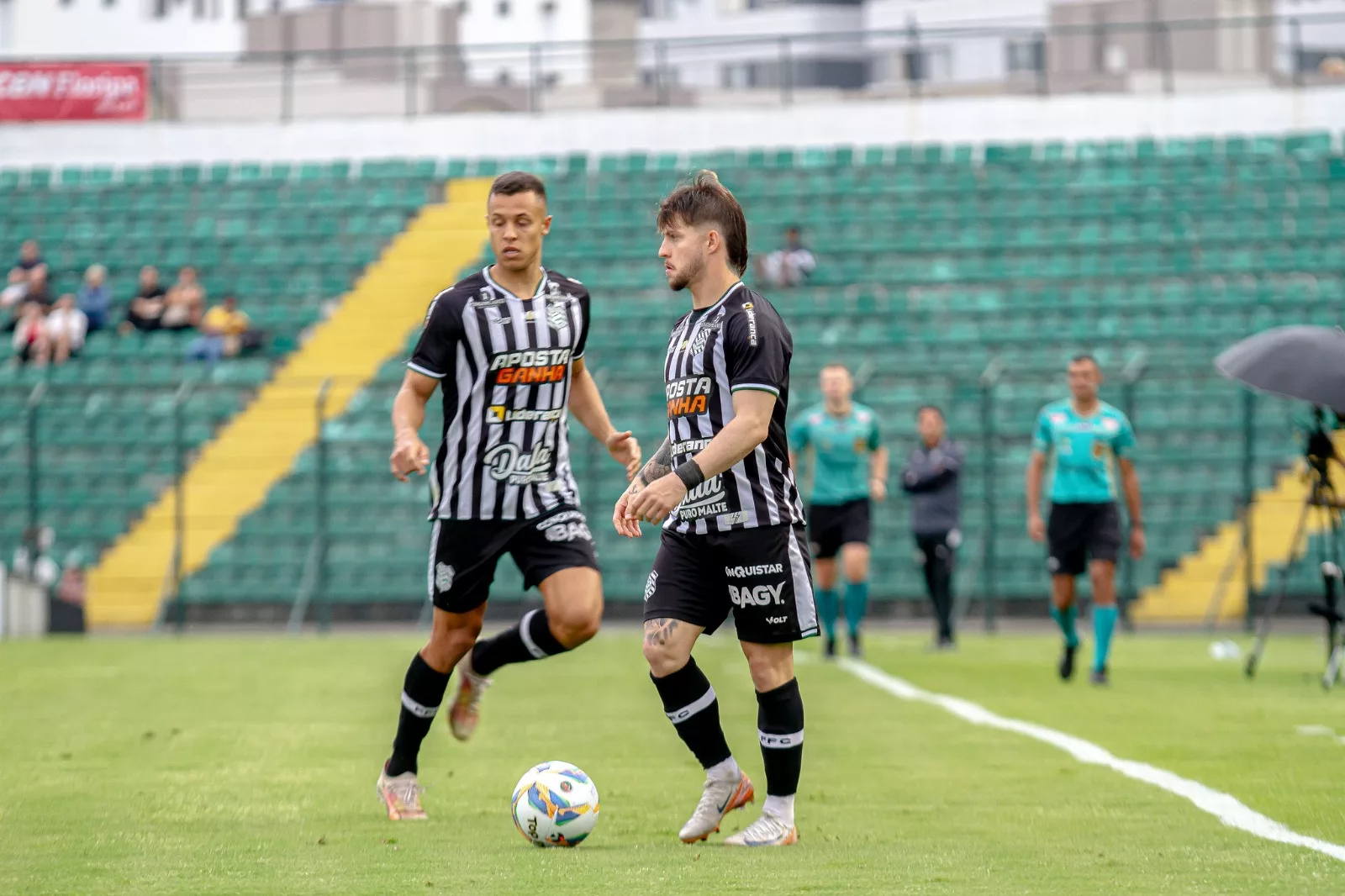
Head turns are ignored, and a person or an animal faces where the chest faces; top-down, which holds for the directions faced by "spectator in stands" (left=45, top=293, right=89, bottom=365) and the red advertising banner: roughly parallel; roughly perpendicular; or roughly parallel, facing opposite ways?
roughly parallel

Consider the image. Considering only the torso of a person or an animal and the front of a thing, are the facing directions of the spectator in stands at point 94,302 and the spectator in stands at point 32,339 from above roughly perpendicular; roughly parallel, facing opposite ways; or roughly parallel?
roughly parallel

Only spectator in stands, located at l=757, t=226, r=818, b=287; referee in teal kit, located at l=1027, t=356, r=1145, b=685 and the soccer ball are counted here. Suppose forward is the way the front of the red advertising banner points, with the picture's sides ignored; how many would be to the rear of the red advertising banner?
0

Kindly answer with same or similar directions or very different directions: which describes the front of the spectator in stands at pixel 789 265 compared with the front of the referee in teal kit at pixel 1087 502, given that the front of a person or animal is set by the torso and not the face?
same or similar directions

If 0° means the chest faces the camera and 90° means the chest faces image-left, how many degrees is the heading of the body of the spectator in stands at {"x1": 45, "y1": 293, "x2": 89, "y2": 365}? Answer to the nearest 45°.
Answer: approximately 0°

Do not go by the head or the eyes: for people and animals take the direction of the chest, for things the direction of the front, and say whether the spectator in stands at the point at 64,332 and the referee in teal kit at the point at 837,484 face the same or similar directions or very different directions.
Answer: same or similar directions

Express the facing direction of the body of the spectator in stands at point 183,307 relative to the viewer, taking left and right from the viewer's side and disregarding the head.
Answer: facing the viewer

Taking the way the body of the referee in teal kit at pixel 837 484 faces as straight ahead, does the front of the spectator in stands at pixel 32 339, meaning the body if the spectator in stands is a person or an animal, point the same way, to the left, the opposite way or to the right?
the same way

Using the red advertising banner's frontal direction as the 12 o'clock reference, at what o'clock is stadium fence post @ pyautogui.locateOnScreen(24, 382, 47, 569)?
The stadium fence post is roughly at 12 o'clock from the red advertising banner.

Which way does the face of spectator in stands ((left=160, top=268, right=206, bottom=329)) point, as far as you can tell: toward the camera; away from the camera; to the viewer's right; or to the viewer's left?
toward the camera

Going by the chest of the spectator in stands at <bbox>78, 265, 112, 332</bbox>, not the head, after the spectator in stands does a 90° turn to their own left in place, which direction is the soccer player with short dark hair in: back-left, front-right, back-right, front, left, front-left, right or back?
right

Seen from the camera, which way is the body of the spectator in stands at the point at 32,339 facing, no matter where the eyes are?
toward the camera

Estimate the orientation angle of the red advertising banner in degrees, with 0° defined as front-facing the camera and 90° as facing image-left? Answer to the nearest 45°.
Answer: approximately 0°

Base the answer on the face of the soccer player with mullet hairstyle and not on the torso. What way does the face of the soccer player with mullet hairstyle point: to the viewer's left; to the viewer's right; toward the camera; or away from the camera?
to the viewer's left

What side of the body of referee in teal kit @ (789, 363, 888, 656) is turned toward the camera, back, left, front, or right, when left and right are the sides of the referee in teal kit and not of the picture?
front

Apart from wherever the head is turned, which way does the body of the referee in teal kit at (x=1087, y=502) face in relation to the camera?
toward the camera
